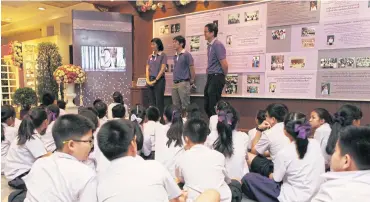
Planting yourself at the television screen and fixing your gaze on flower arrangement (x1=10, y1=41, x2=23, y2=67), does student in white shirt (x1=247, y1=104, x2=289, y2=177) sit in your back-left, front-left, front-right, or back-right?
back-left

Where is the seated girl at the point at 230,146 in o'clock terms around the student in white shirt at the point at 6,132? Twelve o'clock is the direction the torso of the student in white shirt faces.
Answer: The seated girl is roughly at 3 o'clock from the student in white shirt.

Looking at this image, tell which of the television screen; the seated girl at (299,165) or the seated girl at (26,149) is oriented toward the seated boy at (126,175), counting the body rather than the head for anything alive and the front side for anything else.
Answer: the television screen

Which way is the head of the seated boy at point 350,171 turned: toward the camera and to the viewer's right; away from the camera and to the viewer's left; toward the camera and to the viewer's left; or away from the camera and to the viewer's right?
away from the camera and to the viewer's left

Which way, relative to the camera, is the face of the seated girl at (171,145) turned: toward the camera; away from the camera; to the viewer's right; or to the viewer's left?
away from the camera

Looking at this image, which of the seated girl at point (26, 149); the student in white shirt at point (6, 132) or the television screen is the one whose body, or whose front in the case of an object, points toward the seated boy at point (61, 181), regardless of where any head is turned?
the television screen

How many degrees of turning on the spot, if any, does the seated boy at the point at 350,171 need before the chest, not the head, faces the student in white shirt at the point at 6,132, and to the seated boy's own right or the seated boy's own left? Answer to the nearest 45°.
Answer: approximately 45° to the seated boy's own left

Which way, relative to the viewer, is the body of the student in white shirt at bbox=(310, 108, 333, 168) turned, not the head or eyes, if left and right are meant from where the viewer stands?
facing to the left of the viewer
